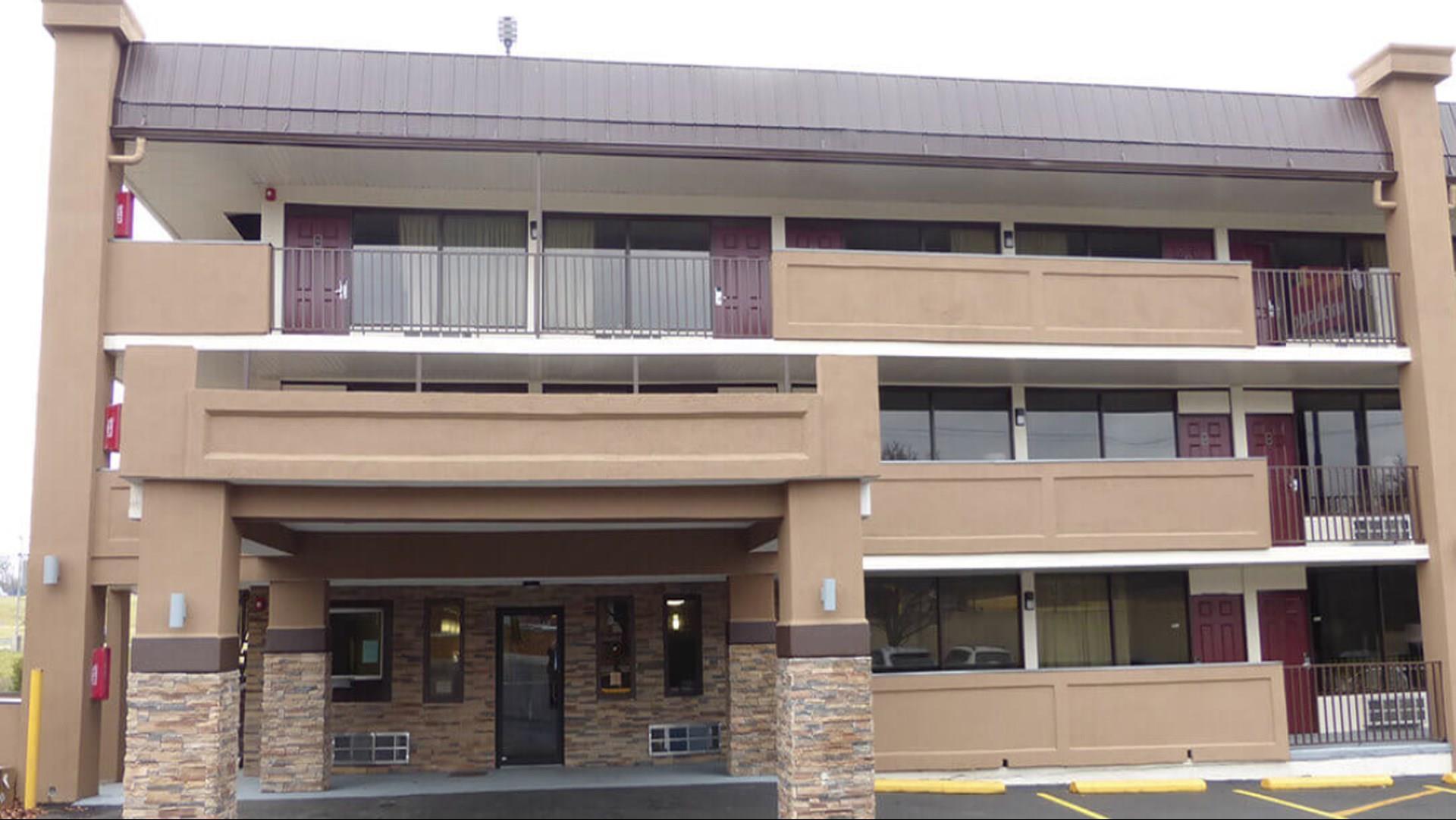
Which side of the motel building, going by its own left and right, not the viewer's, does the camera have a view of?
front

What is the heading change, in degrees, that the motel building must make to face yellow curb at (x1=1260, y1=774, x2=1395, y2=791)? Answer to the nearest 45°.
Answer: approximately 90° to its left
